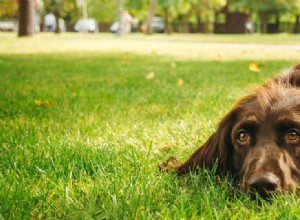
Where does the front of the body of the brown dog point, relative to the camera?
toward the camera

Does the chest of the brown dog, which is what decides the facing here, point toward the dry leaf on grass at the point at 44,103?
no
